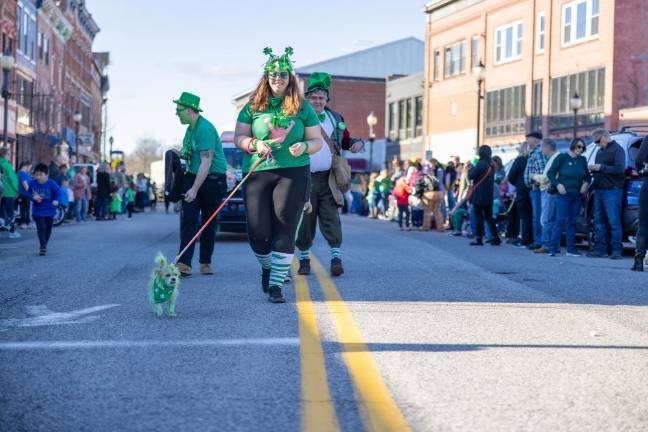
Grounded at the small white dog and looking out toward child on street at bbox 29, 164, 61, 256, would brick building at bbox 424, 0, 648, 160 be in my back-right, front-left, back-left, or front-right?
front-right

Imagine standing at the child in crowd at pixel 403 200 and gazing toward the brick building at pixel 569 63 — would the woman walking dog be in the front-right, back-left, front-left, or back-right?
back-right

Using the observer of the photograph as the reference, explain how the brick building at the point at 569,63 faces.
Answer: facing the viewer and to the left of the viewer

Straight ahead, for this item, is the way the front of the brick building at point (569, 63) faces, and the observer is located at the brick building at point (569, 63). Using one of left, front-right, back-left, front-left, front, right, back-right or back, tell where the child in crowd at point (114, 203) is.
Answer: front

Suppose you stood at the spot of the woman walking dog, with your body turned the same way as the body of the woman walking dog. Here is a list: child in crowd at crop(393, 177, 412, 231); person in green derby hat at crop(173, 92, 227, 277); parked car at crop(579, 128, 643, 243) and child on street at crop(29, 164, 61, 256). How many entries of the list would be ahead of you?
0

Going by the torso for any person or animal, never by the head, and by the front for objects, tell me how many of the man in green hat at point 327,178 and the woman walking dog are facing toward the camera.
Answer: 2

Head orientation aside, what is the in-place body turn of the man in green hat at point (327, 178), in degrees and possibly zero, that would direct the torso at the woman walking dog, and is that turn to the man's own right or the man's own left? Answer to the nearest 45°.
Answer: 0° — they already face them

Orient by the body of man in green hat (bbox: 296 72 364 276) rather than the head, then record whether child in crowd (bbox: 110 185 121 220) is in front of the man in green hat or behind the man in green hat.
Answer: behind

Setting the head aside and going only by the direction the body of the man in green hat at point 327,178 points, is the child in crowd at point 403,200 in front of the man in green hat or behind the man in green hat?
behind

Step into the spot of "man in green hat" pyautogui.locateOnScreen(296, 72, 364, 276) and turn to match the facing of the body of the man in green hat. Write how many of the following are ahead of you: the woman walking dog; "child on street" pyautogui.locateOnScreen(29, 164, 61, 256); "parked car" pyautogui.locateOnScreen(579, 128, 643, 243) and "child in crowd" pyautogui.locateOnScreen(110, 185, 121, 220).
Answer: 1

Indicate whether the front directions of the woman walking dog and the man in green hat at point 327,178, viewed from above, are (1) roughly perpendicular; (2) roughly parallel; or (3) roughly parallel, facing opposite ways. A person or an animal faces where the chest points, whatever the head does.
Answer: roughly parallel

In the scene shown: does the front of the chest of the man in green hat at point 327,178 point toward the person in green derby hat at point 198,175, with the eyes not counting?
no

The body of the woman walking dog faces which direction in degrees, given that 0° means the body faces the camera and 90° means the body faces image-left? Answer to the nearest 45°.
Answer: approximately 0°

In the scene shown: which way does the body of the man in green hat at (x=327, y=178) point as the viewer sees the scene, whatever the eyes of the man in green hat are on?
toward the camera

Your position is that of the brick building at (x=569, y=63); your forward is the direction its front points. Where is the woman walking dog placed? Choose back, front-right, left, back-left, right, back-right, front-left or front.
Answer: front-left

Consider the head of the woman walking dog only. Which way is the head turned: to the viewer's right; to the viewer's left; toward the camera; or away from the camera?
toward the camera

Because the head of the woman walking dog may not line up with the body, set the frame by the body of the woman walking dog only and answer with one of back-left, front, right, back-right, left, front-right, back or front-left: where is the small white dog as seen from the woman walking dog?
front-right
